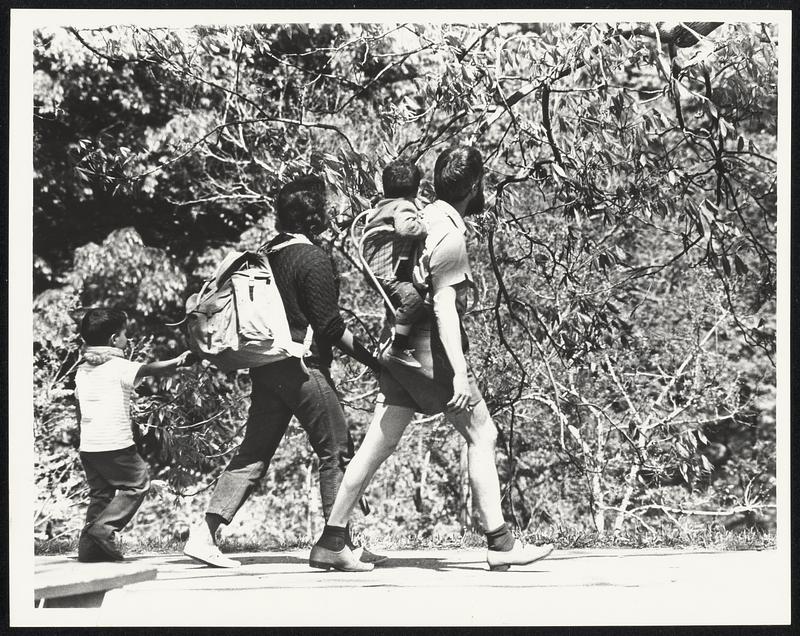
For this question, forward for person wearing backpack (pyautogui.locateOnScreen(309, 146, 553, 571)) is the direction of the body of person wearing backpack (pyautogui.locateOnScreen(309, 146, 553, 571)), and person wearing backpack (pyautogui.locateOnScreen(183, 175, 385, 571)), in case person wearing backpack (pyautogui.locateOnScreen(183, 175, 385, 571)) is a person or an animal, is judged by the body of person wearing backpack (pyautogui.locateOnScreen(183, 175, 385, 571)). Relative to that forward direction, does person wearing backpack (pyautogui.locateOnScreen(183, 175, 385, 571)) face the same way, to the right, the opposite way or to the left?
the same way

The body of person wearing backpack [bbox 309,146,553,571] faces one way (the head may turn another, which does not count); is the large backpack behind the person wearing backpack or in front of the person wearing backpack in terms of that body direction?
behind

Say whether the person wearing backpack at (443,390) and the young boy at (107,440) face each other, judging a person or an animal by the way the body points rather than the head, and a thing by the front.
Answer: no

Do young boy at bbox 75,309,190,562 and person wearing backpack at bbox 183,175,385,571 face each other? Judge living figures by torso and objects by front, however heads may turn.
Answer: no

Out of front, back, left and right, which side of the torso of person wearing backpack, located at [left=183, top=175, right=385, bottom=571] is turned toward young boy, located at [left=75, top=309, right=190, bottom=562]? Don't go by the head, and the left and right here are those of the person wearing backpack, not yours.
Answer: back

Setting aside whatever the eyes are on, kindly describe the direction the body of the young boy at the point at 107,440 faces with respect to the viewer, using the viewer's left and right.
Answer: facing away from the viewer and to the right of the viewer

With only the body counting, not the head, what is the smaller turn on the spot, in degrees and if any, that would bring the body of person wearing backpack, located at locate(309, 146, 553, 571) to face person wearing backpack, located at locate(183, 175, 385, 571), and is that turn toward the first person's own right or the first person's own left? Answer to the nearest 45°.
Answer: approximately 180°

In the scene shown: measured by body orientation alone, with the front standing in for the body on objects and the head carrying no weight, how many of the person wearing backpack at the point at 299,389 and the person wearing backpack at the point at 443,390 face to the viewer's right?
2

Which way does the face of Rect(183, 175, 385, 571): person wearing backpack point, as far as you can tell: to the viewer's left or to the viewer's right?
to the viewer's right

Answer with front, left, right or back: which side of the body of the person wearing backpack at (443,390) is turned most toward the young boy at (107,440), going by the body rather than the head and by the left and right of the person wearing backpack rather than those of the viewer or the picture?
back

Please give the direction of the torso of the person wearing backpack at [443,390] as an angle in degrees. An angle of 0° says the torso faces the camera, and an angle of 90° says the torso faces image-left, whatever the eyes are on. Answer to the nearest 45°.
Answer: approximately 270°

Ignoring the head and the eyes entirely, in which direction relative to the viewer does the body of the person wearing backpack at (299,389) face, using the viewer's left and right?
facing to the right of the viewer
